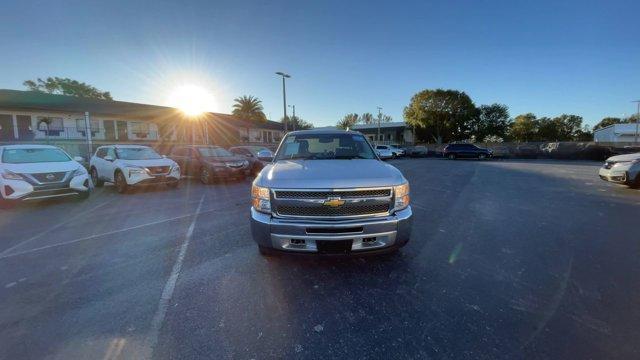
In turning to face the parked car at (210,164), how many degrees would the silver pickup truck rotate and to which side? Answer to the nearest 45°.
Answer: approximately 135° to its right

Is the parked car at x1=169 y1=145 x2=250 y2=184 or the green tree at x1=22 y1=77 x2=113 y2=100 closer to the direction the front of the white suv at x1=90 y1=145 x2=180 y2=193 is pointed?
the parked car

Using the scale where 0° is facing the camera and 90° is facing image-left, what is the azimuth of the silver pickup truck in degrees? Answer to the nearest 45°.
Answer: approximately 0°

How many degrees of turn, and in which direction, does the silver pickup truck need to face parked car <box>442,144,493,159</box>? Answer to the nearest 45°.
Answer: approximately 135° to its left

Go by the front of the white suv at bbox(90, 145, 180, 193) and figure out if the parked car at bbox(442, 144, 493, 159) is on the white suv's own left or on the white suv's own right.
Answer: on the white suv's own left

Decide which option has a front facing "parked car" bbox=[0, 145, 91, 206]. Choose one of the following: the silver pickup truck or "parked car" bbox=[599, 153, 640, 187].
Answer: "parked car" bbox=[599, 153, 640, 187]

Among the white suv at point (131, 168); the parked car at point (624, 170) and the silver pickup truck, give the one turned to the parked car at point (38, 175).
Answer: the parked car at point (624, 170)

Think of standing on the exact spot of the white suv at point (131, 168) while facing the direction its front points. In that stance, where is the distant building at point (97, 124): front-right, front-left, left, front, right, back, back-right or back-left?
back-left

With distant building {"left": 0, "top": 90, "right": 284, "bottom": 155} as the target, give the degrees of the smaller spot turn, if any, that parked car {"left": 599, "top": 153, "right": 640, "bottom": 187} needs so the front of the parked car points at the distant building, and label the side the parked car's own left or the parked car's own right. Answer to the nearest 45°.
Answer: approximately 45° to the parked car's own right
